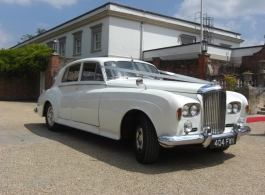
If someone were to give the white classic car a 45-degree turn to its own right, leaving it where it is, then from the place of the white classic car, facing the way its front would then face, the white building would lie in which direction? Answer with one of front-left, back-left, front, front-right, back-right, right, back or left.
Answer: back

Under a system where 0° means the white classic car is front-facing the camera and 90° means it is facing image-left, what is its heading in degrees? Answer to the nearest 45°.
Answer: approximately 315°

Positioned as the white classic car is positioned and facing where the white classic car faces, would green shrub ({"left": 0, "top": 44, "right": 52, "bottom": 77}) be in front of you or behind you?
behind
